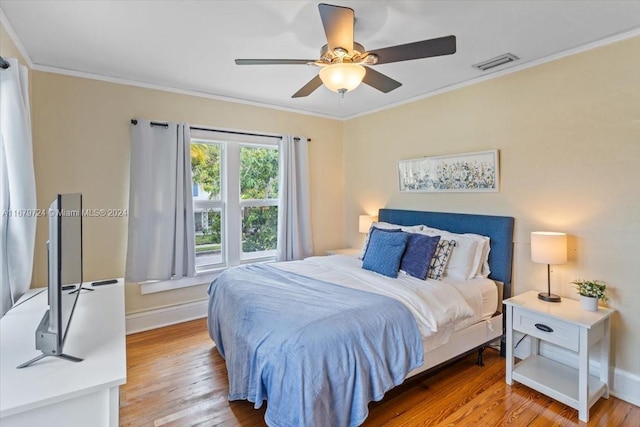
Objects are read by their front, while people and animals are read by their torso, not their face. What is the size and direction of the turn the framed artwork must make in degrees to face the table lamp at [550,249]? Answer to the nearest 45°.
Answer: approximately 90° to its left

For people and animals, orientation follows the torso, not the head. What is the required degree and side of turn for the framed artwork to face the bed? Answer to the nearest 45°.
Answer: approximately 45° to its left

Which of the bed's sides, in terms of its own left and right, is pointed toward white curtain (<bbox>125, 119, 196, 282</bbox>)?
right

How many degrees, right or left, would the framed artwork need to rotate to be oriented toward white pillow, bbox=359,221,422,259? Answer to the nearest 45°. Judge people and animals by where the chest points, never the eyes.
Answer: approximately 45° to its right

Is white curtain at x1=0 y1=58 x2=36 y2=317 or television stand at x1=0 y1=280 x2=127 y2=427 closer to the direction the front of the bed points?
the television stand

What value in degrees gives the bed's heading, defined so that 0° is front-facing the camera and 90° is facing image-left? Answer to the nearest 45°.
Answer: approximately 45°

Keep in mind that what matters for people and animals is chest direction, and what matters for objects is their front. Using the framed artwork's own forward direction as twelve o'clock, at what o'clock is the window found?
The window is roughly at 1 o'clock from the framed artwork.
